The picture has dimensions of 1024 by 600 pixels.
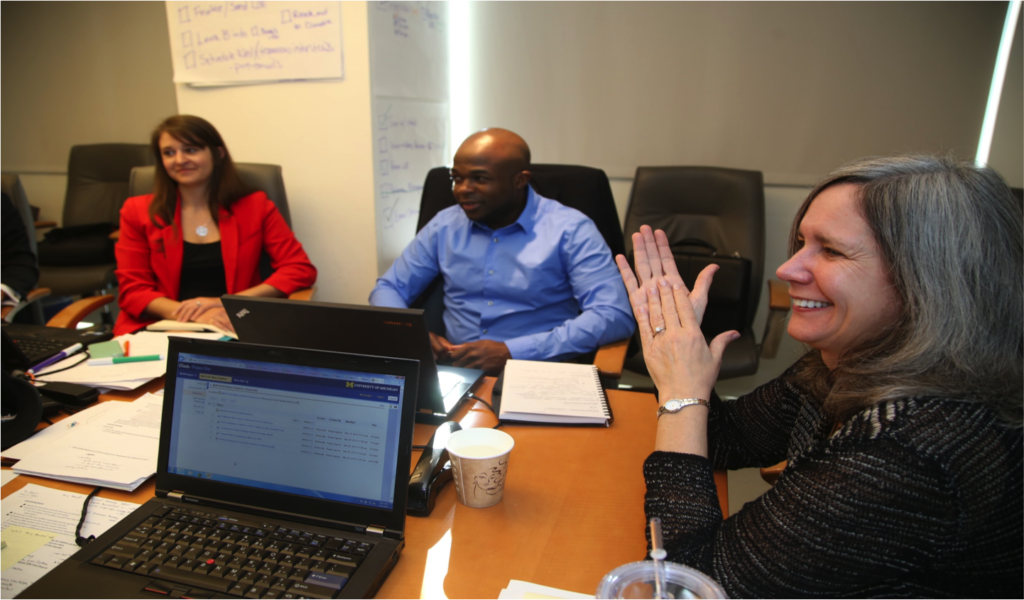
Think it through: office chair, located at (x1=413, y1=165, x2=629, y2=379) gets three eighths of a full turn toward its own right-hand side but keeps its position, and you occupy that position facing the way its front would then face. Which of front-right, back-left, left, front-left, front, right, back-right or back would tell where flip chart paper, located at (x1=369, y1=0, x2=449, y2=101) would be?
front

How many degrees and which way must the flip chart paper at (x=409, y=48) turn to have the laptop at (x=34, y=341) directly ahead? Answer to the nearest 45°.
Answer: approximately 45° to its right

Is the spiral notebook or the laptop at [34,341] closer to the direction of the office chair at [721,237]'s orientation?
the spiral notebook

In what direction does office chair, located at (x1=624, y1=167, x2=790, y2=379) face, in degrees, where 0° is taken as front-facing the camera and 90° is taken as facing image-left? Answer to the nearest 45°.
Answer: approximately 0°

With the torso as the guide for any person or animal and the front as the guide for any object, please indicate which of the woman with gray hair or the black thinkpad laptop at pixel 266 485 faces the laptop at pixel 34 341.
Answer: the woman with gray hair

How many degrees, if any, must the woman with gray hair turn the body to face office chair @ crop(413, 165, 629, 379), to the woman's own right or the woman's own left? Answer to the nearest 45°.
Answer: approximately 45° to the woman's own right

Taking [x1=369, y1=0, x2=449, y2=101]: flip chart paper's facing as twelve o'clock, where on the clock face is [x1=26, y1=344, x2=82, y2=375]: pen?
The pen is roughly at 1 o'clock from the flip chart paper.

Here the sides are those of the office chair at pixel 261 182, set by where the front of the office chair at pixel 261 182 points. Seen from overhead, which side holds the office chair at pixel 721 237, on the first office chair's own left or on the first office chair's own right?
on the first office chair's own left

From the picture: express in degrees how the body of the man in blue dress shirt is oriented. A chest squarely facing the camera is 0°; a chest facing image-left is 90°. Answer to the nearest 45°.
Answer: approximately 45°

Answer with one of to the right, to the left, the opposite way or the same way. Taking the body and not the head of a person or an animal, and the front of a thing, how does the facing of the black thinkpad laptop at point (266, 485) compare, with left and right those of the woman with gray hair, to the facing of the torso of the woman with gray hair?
to the left

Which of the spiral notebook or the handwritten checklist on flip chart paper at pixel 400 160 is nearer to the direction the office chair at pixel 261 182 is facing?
the spiral notebook

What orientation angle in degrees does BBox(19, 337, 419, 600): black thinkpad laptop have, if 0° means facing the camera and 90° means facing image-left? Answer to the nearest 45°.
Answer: approximately 45°

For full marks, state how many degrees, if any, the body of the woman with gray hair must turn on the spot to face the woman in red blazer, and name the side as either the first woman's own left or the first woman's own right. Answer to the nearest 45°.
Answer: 0° — they already face them

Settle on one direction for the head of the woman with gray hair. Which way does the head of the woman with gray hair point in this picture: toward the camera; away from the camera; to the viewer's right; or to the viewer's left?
to the viewer's left

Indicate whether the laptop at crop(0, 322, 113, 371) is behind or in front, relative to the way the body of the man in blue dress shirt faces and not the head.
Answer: in front
